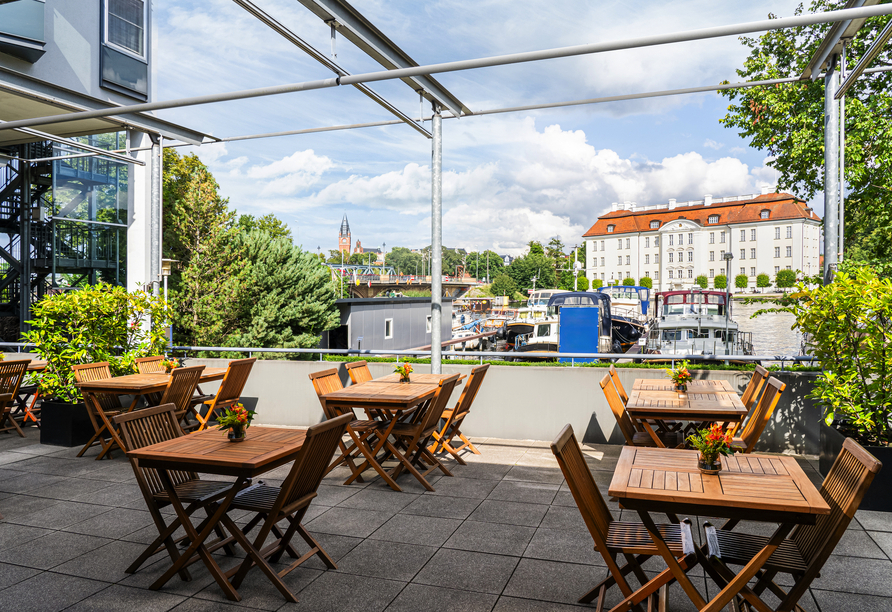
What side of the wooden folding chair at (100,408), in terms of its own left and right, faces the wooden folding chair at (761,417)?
front

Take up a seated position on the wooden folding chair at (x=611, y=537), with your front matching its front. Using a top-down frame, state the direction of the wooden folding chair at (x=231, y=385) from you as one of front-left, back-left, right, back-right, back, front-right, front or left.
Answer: back-left

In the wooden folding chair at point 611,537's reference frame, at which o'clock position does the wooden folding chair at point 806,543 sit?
the wooden folding chair at point 806,543 is roughly at 12 o'clock from the wooden folding chair at point 611,537.

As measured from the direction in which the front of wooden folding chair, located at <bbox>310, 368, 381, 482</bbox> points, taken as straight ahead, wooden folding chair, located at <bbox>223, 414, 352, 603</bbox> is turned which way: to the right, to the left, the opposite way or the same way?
the opposite way

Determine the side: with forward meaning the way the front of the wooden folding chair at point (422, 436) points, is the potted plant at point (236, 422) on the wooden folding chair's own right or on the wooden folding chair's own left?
on the wooden folding chair's own left

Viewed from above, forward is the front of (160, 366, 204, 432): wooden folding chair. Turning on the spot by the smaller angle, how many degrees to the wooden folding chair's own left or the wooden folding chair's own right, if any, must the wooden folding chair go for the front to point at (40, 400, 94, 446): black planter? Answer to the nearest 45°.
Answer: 0° — it already faces it

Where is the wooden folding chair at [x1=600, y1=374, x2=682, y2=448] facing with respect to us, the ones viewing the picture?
facing to the right of the viewer

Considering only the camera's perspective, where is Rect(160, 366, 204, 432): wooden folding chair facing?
facing away from the viewer and to the left of the viewer

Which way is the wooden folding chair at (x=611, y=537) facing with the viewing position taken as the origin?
facing to the right of the viewer

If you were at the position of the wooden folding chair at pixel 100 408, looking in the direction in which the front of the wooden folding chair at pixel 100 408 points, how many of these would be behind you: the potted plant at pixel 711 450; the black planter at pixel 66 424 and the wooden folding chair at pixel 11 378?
2

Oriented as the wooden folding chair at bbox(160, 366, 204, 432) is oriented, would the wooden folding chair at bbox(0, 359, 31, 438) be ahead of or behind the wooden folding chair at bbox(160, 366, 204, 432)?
ahead

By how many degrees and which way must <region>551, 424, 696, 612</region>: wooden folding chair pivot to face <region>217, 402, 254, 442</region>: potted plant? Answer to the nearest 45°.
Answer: approximately 180°

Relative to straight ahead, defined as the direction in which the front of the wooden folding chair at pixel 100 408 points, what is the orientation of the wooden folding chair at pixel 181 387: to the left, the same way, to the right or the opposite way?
the opposite way

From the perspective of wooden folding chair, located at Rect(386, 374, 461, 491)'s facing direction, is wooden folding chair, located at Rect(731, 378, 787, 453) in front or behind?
behind

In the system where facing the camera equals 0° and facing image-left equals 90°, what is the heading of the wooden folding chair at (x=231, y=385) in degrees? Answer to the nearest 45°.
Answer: approximately 135°

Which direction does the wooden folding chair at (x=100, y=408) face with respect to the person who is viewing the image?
facing the viewer and to the right of the viewer

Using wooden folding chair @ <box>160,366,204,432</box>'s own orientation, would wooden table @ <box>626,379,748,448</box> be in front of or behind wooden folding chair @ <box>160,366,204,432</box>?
behind
